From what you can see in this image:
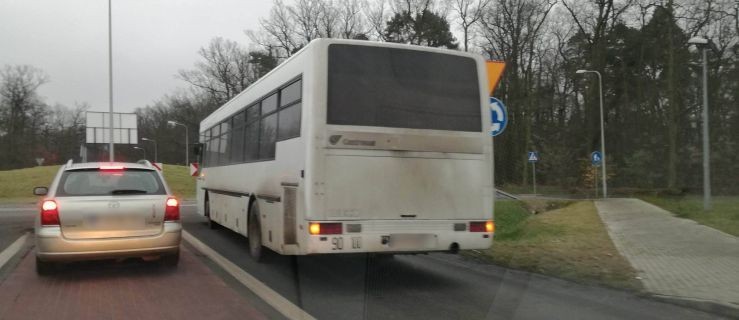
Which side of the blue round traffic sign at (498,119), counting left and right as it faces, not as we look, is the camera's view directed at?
front

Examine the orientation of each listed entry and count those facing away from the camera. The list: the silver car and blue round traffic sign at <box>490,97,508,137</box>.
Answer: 1

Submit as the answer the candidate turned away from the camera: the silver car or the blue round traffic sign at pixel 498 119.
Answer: the silver car

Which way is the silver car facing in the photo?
away from the camera

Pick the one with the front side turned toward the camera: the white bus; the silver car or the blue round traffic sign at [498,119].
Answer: the blue round traffic sign

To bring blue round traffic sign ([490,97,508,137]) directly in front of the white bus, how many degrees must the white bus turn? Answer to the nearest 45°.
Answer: approximately 90° to its right

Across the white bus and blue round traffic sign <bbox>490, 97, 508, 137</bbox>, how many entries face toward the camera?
1

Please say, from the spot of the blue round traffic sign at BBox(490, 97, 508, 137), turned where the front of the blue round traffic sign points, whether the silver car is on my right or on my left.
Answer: on my right

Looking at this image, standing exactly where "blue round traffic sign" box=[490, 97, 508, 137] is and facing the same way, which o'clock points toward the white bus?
The white bus is roughly at 3 o'clock from the blue round traffic sign.

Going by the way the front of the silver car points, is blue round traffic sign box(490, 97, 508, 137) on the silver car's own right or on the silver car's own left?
on the silver car's own right

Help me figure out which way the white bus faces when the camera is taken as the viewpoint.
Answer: facing away from the viewer and to the left of the viewer
